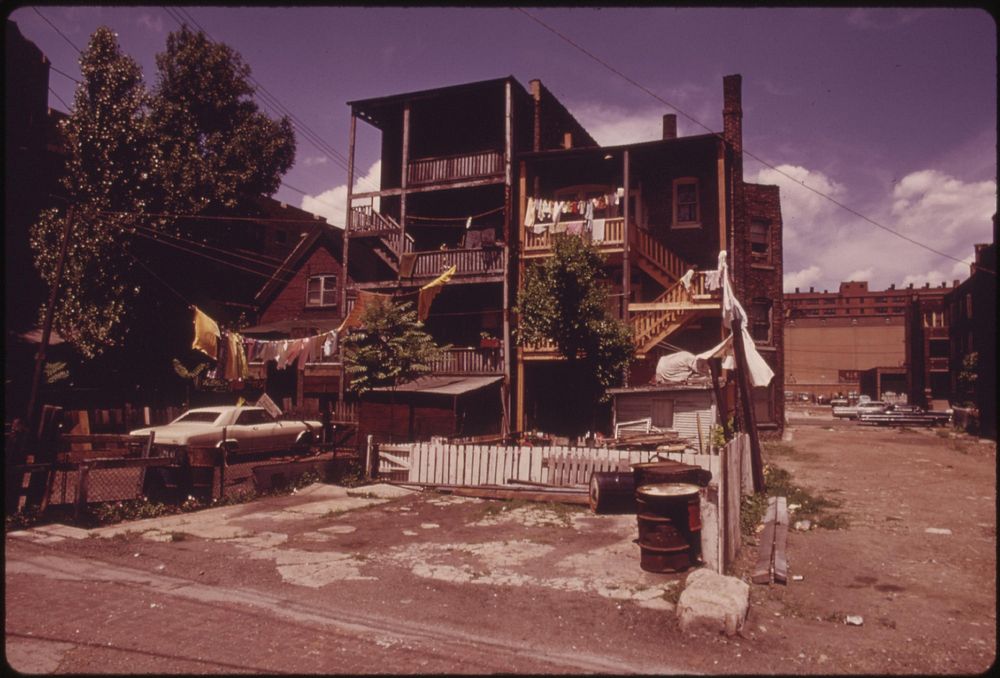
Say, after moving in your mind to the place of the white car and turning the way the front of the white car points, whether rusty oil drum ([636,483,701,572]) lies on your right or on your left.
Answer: on your right

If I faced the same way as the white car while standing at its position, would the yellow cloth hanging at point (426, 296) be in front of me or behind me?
in front

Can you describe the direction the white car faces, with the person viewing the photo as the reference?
facing away from the viewer and to the right of the viewer

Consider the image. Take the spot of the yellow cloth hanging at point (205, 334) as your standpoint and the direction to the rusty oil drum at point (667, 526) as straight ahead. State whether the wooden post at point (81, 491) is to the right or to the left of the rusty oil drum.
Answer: right

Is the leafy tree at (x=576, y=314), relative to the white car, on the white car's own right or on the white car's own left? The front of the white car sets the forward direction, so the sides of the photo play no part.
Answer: on the white car's own right

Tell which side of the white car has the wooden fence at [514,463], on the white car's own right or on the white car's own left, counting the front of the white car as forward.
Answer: on the white car's own right
